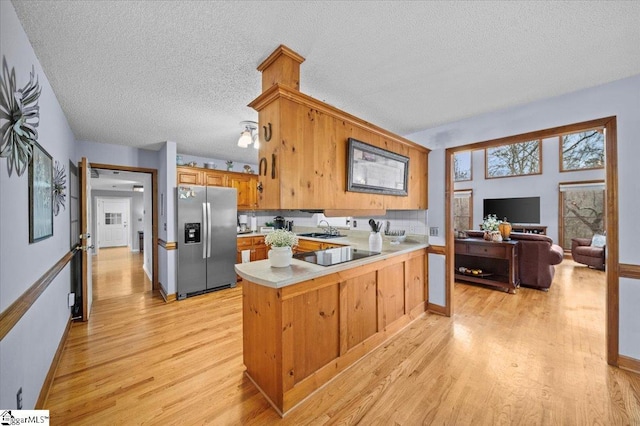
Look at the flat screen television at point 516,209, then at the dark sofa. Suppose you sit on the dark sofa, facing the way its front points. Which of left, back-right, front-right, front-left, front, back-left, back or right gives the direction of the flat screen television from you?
front

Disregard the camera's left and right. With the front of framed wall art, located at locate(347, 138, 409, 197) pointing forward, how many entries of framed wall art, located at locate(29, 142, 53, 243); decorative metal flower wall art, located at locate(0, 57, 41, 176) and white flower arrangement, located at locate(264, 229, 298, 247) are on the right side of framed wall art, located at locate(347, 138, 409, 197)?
3

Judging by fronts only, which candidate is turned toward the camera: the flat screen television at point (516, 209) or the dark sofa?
the flat screen television

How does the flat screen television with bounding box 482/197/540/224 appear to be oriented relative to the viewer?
toward the camera

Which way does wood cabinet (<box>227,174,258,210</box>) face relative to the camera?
toward the camera

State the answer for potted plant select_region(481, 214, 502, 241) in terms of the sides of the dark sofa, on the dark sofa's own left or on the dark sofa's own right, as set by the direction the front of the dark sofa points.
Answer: on the dark sofa's own left

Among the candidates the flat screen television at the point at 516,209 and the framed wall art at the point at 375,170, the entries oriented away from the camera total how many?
0

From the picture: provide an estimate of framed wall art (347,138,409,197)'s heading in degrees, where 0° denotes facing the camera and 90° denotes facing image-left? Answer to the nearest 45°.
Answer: approximately 315°

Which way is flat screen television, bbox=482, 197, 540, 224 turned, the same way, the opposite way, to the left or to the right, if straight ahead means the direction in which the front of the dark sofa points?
the opposite way

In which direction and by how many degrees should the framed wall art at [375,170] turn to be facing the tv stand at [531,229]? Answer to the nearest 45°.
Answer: approximately 90° to its left

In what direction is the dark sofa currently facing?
away from the camera

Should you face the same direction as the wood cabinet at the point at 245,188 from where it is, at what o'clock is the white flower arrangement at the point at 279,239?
The white flower arrangement is roughly at 12 o'clock from the wood cabinet.

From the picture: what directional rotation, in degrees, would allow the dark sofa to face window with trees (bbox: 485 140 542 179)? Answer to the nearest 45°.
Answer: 0° — it already faces it

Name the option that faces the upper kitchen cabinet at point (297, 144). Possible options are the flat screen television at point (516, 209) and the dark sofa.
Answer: the flat screen television
